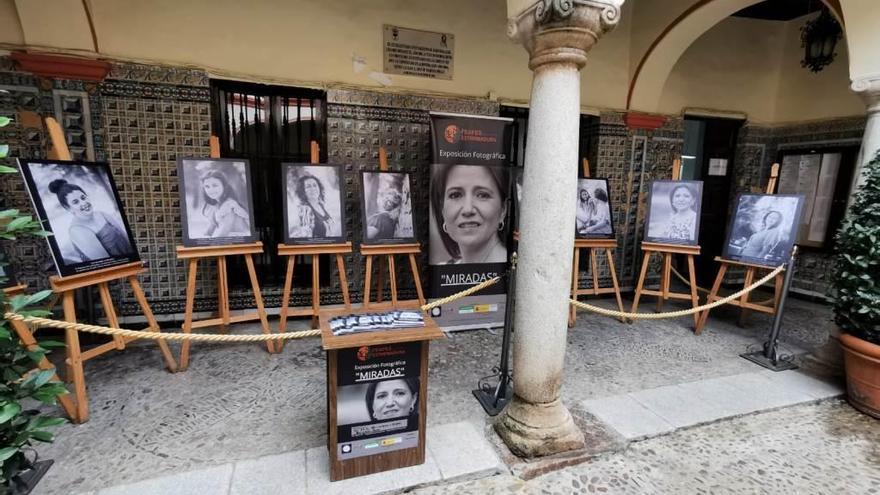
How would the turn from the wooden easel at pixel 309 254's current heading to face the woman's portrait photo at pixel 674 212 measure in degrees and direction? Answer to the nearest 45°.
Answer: approximately 90° to its left

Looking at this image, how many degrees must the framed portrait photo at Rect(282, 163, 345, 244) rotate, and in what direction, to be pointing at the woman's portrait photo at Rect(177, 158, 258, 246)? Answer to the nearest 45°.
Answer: approximately 90° to its right

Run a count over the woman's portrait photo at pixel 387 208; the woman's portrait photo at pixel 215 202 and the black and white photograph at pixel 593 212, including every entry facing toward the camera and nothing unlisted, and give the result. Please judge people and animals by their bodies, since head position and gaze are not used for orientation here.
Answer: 3

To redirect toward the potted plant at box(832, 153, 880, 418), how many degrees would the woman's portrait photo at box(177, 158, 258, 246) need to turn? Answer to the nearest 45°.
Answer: approximately 45° to its left

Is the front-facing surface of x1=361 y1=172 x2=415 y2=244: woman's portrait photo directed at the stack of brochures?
yes

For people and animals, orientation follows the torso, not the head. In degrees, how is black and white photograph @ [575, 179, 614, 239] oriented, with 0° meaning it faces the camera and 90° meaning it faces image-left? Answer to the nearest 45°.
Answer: approximately 0°

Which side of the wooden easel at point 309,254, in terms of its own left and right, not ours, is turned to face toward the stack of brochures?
front

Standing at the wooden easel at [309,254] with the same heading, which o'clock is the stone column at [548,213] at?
The stone column is roughly at 11 o'clock from the wooden easel.
